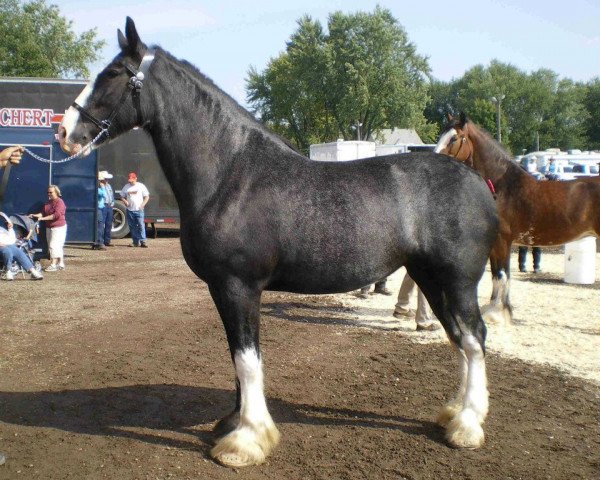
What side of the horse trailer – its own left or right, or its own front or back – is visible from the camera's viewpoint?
left

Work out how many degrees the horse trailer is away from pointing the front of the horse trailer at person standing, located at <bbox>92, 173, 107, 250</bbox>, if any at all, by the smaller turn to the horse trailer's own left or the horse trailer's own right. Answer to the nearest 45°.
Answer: approximately 90° to the horse trailer's own left

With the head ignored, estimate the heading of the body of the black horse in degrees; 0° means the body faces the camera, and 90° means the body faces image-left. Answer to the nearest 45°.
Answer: approximately 90°
